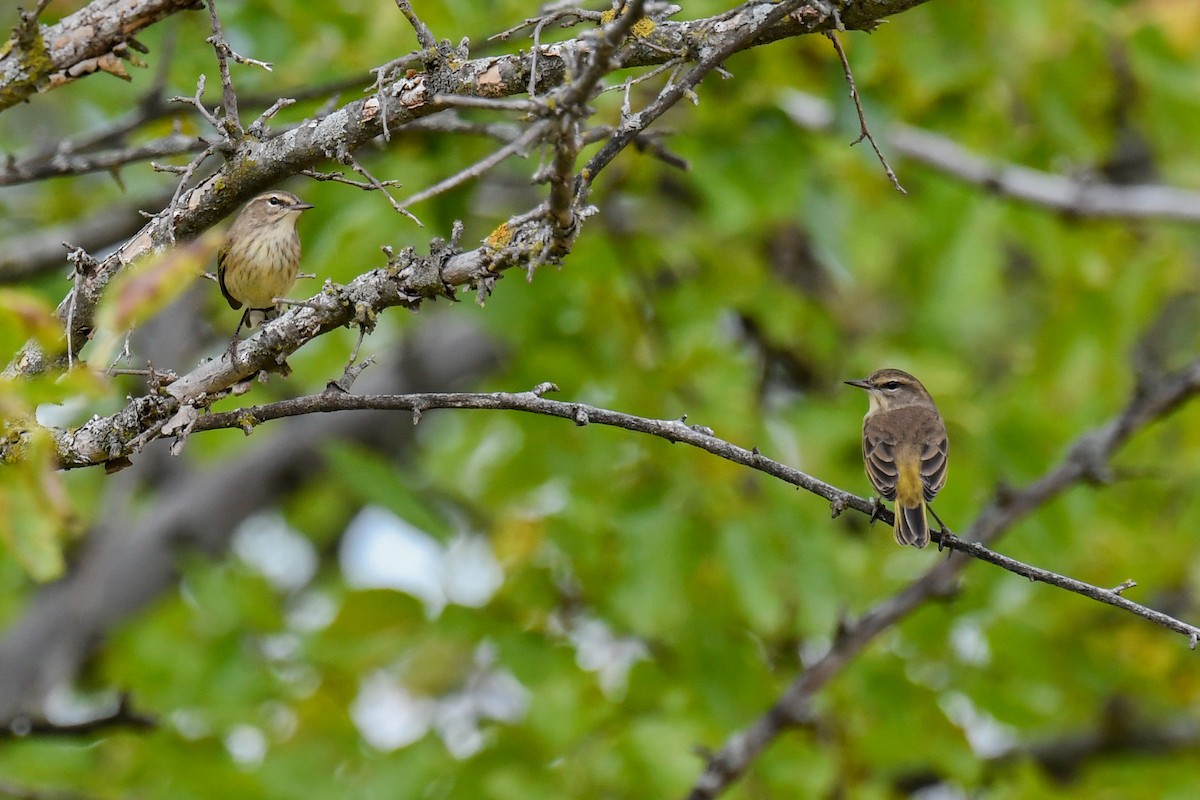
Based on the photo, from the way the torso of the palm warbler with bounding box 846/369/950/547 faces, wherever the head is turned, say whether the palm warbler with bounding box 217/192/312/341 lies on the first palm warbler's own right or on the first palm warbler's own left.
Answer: on the first palm warbler's own left

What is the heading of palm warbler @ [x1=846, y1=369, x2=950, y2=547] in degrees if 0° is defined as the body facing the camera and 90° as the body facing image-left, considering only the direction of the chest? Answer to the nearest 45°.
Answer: approximately 180°

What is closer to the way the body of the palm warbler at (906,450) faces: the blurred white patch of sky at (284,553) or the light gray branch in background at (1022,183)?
the light gray branch in background

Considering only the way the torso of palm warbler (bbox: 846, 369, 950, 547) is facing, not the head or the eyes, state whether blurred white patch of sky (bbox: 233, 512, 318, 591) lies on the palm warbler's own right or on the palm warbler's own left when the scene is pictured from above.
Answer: on the palm warbler's own left

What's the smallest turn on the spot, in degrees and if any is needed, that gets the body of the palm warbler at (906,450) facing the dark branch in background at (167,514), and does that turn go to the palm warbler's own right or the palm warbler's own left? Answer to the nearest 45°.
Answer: approximately 90° to the palm warbler's own left

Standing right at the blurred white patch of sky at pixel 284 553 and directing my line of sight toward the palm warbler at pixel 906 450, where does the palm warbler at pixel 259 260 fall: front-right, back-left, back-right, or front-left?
front-right

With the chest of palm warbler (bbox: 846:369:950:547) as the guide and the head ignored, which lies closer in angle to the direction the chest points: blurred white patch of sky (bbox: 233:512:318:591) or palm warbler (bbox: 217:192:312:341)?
the blurred white patch of sky
